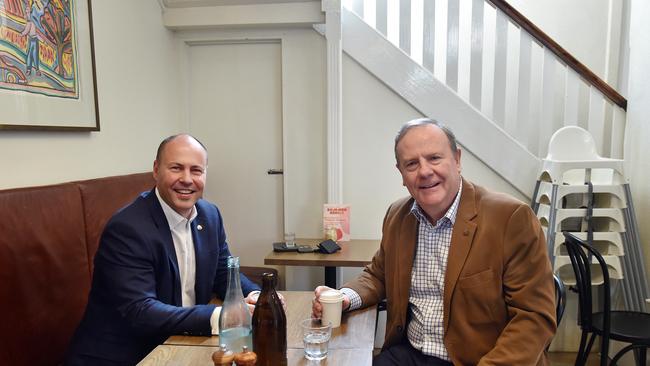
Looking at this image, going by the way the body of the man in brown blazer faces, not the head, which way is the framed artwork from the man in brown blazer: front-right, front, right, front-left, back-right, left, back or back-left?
front-right

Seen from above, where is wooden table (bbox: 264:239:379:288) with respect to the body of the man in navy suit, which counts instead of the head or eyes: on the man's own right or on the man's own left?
on the man's own left

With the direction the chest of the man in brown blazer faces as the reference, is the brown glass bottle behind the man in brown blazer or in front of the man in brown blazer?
in front

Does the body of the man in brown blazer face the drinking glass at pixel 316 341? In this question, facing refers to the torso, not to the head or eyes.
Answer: yes

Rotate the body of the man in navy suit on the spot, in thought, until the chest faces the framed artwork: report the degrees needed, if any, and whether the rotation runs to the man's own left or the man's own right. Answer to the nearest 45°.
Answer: approximately 180°

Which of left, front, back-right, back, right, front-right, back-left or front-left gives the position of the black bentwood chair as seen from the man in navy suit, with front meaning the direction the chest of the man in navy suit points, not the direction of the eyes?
front-left

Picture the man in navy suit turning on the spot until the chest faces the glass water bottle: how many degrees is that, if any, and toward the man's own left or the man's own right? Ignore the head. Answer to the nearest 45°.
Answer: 0° — they already face it

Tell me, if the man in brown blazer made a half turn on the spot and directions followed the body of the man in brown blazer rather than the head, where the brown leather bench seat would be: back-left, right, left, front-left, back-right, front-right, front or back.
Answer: back-left

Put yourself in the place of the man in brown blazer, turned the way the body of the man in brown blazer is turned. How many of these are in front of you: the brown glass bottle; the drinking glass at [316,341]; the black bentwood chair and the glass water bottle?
3

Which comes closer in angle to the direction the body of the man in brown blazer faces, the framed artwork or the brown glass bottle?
the brown glass bottle

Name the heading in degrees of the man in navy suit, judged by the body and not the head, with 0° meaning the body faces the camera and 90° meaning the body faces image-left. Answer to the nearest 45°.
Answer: approximately 315°

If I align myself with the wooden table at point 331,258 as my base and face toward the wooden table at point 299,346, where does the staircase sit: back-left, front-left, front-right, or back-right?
back-left

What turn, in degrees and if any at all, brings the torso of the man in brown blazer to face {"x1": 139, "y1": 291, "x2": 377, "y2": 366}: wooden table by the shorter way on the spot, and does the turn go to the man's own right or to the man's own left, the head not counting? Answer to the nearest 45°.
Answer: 0° — they already face it

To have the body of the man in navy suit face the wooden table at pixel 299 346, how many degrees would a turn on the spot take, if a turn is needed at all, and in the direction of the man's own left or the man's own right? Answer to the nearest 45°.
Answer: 0° — they already face it

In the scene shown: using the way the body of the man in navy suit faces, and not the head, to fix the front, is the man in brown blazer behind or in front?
in front

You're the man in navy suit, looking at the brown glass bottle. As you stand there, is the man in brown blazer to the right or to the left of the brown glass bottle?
left
